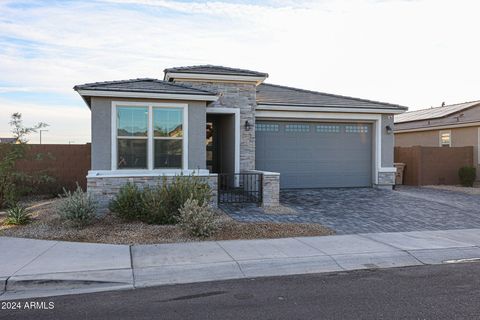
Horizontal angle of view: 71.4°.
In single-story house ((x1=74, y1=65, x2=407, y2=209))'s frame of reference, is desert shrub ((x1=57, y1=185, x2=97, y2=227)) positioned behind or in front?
in front

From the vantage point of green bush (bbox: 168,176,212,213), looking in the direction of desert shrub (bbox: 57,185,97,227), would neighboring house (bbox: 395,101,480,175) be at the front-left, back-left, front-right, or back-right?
back-right

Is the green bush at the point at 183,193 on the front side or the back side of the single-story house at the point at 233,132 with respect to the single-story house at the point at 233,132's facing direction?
on the front side

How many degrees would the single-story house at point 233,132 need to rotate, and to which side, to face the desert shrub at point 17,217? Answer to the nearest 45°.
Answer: approximately 45° to its right

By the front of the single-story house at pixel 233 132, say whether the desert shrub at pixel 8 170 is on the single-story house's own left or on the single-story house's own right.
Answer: on the single-story house's own right

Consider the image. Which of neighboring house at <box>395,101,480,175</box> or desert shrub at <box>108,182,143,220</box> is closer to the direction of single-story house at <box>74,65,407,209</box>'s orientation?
the desert shrub

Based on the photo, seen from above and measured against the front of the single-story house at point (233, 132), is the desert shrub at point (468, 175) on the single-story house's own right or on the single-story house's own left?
on the single-story house's own left

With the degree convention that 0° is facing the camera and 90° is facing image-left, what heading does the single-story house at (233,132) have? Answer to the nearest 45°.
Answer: approximately 0°

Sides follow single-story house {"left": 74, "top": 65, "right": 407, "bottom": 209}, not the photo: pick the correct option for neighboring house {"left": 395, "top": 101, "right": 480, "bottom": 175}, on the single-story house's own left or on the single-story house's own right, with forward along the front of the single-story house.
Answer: on the single-story house's own left
